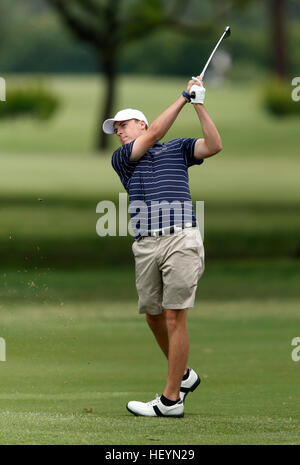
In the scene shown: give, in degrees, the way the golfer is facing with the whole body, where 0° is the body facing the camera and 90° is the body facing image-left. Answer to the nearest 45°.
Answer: approximately 45°

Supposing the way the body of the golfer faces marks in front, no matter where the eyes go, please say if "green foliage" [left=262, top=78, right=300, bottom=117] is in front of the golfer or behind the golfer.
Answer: behind

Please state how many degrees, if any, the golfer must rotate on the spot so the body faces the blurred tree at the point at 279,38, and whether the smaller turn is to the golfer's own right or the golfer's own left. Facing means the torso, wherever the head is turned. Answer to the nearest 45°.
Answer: approximately 135° to the golfer's own right

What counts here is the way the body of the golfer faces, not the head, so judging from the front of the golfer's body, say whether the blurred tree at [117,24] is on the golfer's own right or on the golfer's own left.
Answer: on the golfer's own right
